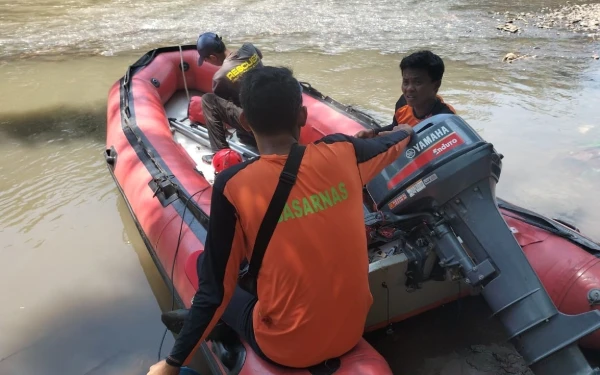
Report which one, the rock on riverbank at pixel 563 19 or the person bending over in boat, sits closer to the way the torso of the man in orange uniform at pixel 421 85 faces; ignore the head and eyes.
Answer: the person bending over in boat

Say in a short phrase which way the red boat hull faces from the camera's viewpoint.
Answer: facing away from the viewer and to the left of the viewer

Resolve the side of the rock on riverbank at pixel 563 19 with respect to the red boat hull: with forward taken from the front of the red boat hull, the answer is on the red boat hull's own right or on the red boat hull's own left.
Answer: on the red boat hull's own right

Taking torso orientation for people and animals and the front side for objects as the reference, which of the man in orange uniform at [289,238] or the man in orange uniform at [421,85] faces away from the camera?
the man in orange uniform at [289,238]

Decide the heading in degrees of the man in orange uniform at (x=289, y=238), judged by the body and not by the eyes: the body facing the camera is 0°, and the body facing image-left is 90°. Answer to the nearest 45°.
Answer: approximately 180°

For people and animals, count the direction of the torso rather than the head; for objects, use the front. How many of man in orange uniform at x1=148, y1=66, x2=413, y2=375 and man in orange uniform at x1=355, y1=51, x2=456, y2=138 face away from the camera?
1
